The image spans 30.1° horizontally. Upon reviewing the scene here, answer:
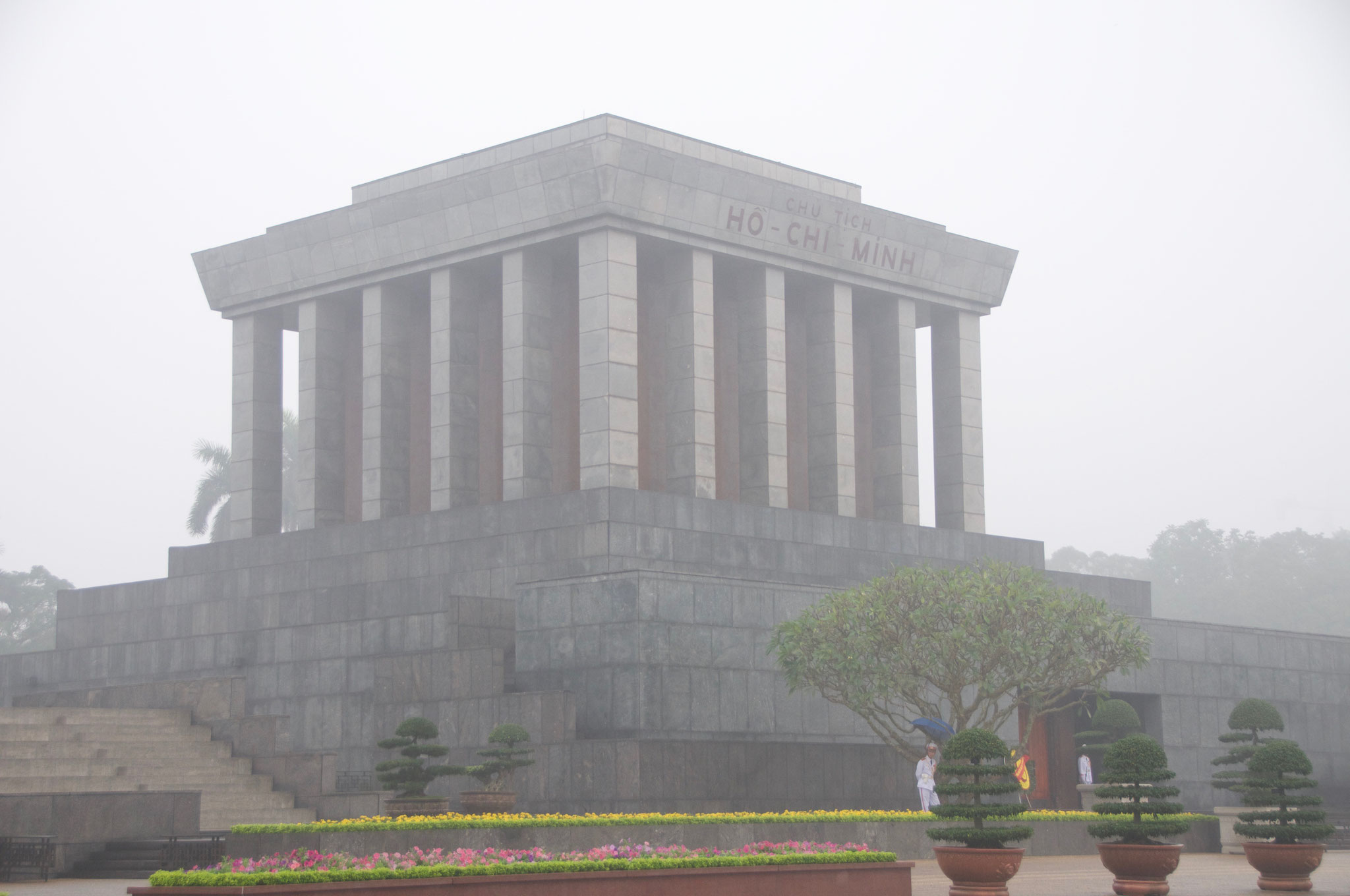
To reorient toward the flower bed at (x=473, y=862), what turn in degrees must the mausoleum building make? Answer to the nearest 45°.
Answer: approximately 45° to its right

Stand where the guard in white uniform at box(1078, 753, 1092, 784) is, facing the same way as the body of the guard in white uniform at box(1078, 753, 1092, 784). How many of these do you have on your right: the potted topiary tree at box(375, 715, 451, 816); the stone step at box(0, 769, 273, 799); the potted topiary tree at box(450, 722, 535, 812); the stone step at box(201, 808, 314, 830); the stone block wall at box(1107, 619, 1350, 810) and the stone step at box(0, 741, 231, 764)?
5

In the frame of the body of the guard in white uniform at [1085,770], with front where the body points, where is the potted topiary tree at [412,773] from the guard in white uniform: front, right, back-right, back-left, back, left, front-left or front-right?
right

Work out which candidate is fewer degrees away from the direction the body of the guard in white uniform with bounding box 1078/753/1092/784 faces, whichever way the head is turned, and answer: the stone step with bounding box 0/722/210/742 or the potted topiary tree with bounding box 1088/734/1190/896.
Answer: the potted topiary tree

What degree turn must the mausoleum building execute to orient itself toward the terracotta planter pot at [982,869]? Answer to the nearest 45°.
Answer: approximately 45° to its right

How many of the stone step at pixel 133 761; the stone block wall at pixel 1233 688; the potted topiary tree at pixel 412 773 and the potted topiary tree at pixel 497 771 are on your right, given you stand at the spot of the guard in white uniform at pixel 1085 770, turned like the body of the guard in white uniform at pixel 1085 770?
3

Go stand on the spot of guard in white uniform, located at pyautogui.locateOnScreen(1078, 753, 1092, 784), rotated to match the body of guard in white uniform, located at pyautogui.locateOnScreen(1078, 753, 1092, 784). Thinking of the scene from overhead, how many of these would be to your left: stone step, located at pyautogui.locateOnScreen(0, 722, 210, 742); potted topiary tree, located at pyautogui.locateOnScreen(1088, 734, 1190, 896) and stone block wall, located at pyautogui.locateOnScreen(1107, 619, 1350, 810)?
1

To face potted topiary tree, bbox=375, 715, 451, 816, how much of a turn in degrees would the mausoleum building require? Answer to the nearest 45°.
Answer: approximately 45° to its right

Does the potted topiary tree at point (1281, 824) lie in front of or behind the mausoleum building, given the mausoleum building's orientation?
in front

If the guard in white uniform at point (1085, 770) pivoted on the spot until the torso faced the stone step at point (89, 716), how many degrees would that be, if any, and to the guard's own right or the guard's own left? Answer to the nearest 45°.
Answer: approximately 90° to the guard's own right

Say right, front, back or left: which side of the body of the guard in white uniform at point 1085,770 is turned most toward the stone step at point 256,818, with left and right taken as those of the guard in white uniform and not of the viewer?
right

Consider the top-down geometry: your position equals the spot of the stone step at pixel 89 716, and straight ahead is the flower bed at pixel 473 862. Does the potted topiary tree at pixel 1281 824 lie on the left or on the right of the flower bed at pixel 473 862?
left

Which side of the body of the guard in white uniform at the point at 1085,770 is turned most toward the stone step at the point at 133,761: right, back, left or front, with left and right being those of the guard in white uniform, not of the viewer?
right

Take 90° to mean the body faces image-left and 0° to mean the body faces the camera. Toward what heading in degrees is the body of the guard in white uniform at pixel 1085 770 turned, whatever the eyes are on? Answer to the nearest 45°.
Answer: approximately 315°

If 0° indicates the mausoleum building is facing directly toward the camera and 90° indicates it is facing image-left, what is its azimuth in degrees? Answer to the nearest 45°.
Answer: approximately 315°
